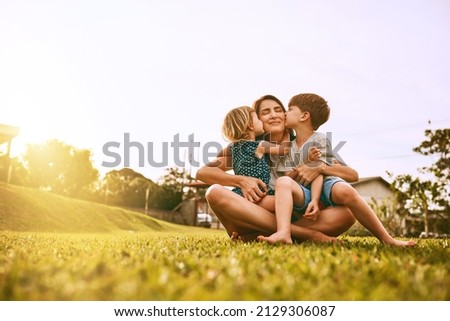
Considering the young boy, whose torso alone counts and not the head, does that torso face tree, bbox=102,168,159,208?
no

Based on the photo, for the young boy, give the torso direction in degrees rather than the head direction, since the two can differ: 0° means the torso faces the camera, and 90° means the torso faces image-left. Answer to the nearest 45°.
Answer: approximately 45°

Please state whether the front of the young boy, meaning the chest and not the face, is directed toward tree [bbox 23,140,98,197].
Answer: no

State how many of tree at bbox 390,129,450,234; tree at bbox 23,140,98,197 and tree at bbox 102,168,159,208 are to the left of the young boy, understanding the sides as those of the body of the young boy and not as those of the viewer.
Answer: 0

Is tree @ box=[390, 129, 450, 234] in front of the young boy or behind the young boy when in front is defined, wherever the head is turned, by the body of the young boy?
behind

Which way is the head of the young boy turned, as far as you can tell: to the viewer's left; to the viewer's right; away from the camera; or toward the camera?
to the viewer's left
